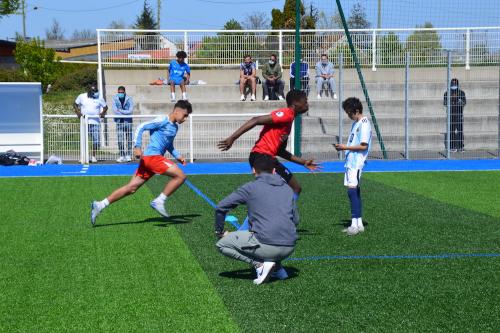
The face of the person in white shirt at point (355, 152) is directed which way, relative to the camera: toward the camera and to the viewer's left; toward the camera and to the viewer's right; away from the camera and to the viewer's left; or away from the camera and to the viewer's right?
toward the camera and to the viewer's left

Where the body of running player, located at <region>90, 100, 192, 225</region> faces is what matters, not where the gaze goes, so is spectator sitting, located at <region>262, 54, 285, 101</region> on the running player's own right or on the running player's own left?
on the running player's own left

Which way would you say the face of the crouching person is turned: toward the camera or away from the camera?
away from the camera

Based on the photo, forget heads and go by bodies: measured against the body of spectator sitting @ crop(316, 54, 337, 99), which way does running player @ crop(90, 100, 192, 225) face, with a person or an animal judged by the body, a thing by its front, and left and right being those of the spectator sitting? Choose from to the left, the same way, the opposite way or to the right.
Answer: to the left

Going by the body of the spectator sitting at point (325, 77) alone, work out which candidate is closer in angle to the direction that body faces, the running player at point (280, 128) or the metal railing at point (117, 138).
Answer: the running player

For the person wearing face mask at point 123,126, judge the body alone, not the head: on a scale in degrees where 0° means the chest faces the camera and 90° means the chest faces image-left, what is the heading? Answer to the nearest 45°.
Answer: approximately 0°

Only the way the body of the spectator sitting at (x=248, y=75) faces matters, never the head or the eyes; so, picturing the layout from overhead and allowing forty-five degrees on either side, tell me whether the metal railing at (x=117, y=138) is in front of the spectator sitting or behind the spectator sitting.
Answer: in front

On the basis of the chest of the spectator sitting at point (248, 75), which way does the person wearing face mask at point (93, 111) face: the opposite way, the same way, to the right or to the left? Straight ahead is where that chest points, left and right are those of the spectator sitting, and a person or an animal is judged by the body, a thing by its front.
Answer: the same way

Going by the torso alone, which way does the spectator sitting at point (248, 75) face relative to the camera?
toward the camera

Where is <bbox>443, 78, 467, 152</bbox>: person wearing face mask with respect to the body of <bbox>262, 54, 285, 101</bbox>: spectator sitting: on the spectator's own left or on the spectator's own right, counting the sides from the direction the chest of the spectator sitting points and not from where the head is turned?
on the spectator's own left

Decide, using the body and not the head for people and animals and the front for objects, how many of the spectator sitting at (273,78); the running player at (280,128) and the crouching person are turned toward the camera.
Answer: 1

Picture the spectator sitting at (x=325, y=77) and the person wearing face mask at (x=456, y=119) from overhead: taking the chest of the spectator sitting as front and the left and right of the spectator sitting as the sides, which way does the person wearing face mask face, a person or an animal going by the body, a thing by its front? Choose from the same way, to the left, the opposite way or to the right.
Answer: the same way

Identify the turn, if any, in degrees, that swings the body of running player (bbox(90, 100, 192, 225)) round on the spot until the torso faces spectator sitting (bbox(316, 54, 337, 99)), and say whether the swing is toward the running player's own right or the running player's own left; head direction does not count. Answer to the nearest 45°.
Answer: approximately 90° to the running player's own left

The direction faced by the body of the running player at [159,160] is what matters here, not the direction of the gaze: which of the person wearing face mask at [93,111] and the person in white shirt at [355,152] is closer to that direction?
the person in white shirt

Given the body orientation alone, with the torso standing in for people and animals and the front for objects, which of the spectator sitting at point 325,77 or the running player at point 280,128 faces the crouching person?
the spectator sitting

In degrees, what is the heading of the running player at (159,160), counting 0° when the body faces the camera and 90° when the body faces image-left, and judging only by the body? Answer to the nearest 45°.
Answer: approximately 270°

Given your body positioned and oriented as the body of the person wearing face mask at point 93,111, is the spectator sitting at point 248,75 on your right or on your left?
on your left
